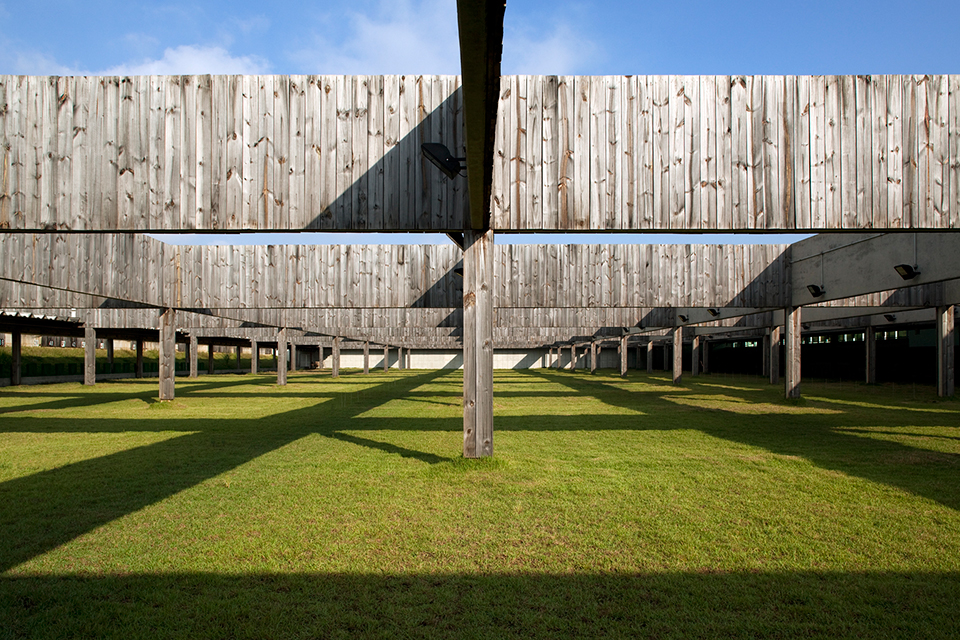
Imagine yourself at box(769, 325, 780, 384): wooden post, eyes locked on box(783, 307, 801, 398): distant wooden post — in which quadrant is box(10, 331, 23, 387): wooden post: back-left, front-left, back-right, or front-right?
front-right

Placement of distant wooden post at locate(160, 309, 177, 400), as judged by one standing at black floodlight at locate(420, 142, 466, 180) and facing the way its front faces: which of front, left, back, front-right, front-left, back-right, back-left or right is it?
front-right

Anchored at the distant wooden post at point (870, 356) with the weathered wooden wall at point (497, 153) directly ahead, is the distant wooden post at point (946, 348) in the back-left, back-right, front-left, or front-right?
front-left

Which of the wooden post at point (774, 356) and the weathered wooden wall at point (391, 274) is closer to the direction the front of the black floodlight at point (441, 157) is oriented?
the weathered wooden wall

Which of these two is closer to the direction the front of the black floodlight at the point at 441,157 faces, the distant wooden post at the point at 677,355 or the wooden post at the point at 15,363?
the wooden post

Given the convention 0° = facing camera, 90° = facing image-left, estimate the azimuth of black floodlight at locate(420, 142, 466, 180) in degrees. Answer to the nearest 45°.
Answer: approximately 90°

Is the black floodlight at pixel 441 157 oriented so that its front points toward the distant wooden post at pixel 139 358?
no

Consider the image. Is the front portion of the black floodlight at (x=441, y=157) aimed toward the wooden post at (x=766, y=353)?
no

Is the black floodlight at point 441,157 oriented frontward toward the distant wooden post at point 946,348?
no

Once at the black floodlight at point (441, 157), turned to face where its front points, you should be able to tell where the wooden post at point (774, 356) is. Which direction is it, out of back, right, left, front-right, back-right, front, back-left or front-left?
back-right

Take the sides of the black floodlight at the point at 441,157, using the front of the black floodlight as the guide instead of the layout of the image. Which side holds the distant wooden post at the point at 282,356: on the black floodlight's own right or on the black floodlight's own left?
on the black floodlight's own right

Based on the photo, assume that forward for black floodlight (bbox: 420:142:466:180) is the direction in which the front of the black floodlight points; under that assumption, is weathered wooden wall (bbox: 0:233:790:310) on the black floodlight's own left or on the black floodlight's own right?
on the black floodlight's own right
